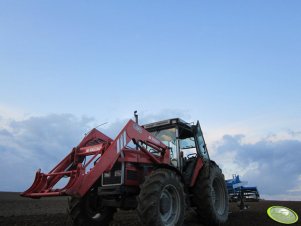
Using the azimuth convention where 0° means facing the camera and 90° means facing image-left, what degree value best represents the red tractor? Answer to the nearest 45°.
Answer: approximately 45°

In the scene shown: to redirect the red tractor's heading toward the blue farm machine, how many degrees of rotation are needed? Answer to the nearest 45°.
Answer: approximately 180°
